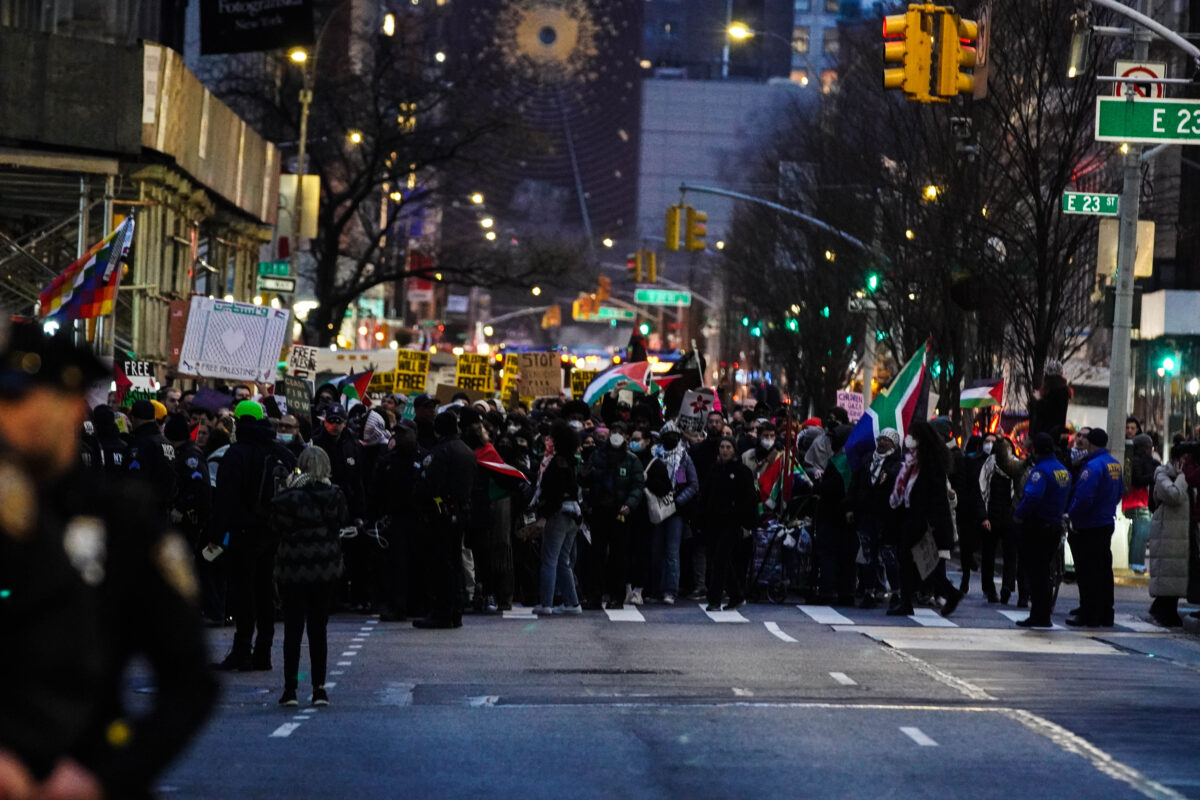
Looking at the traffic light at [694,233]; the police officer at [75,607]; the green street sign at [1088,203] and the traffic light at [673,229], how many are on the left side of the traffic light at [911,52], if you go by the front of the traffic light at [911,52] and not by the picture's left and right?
1

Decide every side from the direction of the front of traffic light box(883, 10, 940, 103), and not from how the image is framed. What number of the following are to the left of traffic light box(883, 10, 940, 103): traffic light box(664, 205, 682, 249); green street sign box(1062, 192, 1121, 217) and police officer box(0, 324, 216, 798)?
1

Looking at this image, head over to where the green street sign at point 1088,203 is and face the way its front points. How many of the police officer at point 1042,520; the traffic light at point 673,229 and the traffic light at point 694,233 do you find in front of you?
1

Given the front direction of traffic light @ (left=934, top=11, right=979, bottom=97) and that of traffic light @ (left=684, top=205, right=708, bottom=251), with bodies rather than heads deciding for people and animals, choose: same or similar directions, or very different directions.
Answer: same or similar directions

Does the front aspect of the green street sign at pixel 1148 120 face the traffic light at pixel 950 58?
no

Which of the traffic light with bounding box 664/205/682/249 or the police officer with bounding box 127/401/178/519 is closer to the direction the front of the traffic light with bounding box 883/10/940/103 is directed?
the police officer

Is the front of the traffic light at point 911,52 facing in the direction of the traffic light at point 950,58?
no

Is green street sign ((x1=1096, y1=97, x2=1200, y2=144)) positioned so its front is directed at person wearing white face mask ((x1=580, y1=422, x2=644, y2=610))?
no
